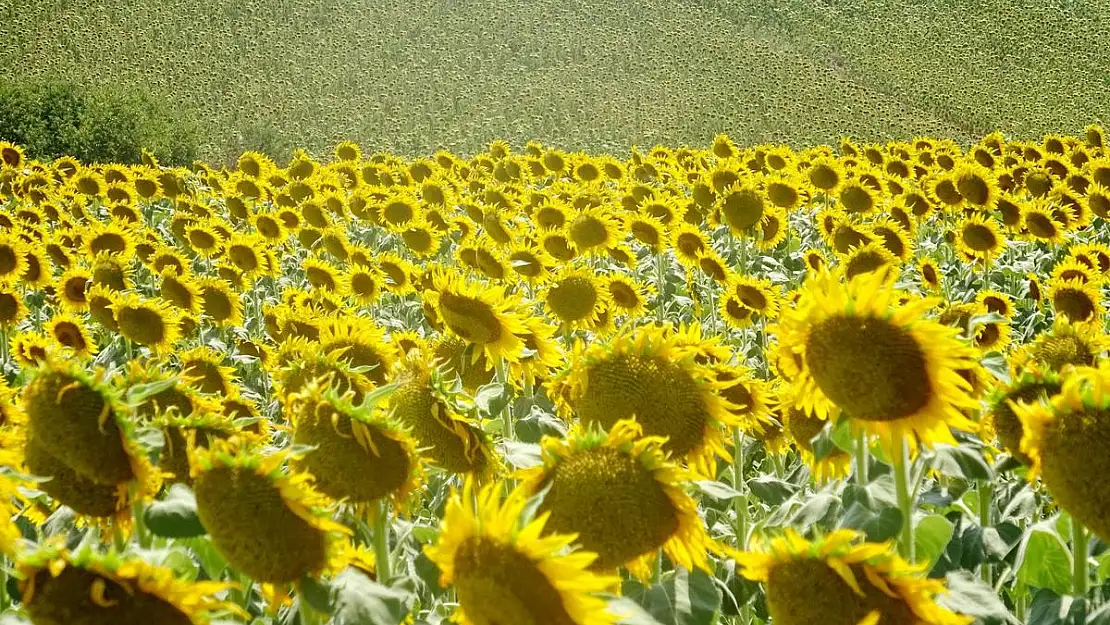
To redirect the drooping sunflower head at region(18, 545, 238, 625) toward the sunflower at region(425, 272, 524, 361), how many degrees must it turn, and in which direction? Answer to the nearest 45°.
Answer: approximately 180°

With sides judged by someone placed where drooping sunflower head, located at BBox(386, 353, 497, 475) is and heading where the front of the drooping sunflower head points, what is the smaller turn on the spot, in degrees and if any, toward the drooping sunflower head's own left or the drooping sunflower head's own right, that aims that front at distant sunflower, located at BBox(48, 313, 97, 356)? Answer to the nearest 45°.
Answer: approximately 90° to the drooping sunflower head's own right

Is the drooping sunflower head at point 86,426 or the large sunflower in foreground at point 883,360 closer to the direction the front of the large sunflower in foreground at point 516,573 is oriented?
the drooping sunflower head

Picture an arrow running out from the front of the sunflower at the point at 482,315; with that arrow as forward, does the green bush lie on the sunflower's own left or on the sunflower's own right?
on the sunflower's own right

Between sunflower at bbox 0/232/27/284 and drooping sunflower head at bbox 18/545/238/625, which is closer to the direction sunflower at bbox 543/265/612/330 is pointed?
the drooping sunflower head

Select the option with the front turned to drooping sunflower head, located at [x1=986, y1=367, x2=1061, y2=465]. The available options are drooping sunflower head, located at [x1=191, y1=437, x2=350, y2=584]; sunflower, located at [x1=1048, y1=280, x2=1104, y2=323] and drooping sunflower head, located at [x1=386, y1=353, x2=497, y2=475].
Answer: the sunflower

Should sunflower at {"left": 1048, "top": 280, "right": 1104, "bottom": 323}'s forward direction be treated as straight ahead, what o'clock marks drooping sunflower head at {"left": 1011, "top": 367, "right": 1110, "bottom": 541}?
The drooping sunflower head is roughly at 12 o'clock from the sunflower.

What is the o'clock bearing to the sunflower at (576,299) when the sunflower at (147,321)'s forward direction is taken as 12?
the sunflower at (576,299) is roughly at 8 o'clock from the sunflower at (147,321).

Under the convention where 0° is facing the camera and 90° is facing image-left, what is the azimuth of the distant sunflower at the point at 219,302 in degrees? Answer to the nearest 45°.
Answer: approximately 45°

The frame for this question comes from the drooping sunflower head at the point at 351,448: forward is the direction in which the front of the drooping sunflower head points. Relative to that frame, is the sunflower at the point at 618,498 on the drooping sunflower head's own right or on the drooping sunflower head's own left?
on the drooping sunflower head's own left
